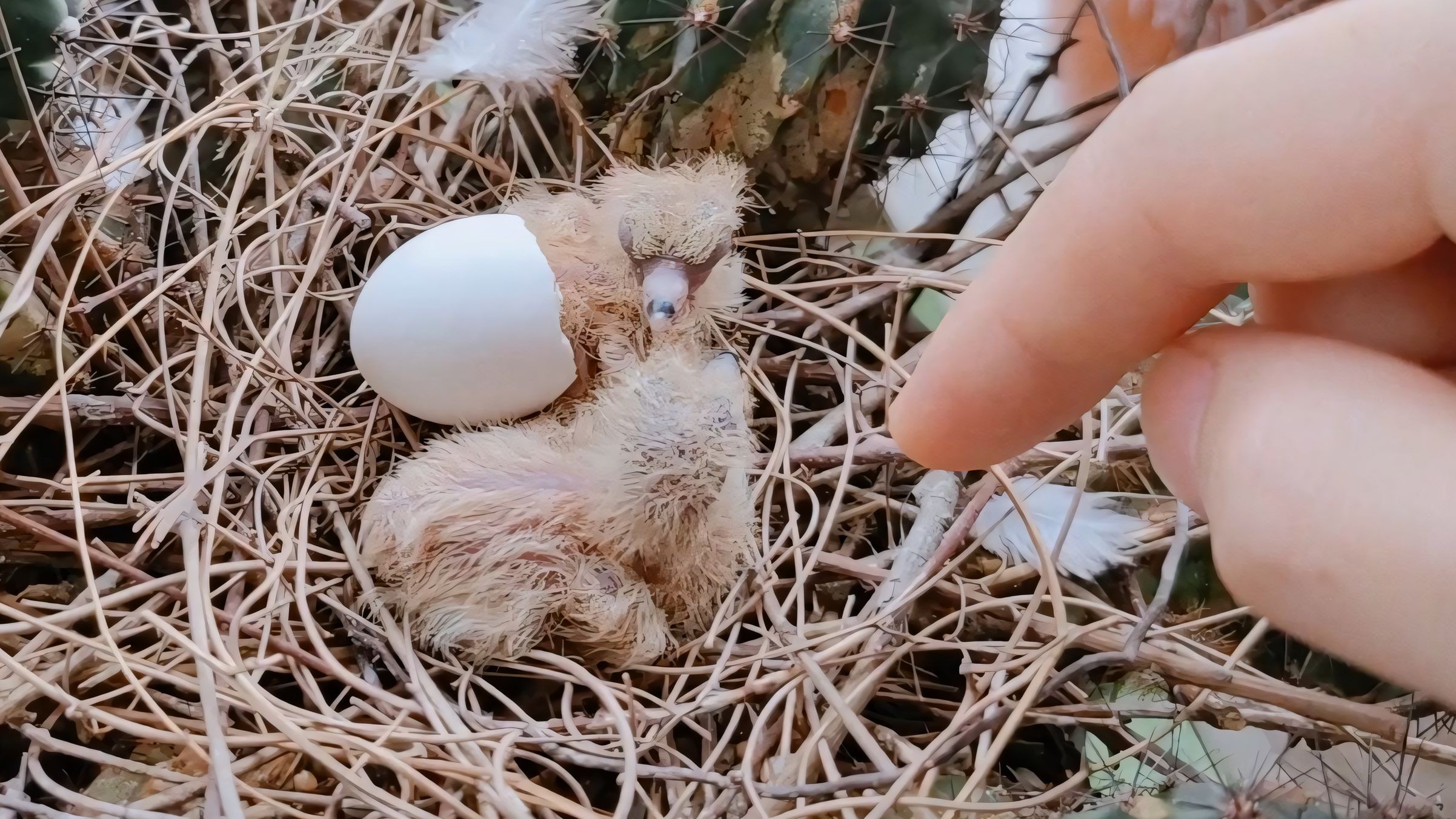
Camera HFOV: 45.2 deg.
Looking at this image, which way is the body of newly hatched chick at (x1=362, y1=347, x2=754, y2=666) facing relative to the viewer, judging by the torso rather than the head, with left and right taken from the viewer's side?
facing to the right of the viewer

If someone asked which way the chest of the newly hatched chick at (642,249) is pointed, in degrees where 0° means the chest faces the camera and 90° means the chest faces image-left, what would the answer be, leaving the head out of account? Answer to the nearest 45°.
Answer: approximately 315°
